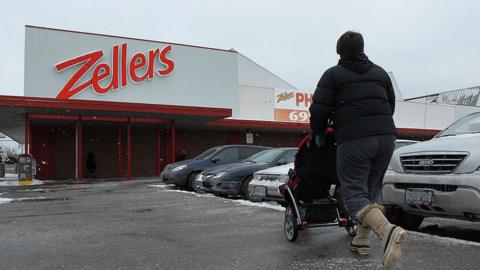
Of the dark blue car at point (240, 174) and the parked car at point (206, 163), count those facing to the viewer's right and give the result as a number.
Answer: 0

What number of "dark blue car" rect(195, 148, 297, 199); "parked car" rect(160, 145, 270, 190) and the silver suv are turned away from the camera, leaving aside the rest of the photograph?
0

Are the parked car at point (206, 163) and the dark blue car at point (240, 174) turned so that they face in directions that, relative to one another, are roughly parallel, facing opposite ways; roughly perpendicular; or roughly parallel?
roughly parallel

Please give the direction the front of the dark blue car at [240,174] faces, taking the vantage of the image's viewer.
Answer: facing the viewer and to the left of the viewer

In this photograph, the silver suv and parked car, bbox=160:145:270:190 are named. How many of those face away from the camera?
0

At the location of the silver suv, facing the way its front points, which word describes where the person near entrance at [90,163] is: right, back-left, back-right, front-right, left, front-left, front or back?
right

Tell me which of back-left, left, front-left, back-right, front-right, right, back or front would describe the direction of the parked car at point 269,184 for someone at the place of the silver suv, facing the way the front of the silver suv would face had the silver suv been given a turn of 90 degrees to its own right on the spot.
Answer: front

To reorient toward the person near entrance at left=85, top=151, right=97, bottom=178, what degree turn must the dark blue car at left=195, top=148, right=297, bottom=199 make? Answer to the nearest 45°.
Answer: approximately 90° to its right

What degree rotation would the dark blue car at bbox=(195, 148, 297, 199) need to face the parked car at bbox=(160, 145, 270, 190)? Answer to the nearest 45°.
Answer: approximately 135° to its right

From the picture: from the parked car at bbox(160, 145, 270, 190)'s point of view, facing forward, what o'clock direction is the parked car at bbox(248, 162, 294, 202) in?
the parked car at bbox(248, 162, 294, 202) is roughly at 10 o'clock from the parked car at bbox(160, 145, 270, 190).

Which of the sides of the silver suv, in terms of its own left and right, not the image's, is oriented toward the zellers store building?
right

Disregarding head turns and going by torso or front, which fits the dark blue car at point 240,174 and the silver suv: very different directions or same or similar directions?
same or similar directions

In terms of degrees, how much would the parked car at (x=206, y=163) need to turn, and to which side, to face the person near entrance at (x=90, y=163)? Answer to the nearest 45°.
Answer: approximately 90° to its right
